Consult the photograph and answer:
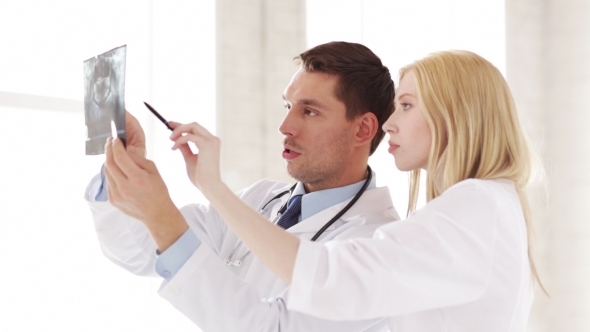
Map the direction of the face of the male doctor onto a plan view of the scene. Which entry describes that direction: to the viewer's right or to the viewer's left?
to the viewer's left

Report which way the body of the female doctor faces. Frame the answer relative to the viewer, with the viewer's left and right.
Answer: facing to the left of the viewer

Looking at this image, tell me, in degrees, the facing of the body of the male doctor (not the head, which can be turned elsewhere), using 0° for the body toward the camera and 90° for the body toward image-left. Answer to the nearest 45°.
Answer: approximately 45°

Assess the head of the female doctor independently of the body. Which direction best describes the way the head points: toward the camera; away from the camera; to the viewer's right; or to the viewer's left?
to the viewer's left
